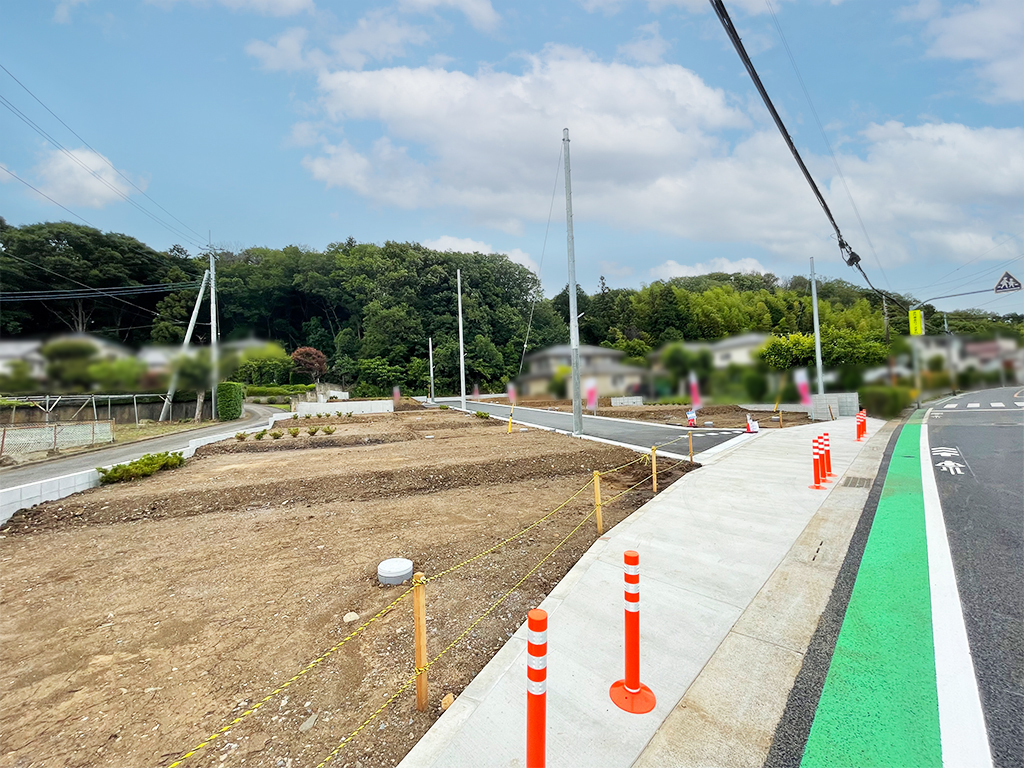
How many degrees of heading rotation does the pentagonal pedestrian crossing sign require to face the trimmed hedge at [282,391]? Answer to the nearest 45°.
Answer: approximately 90° to its right

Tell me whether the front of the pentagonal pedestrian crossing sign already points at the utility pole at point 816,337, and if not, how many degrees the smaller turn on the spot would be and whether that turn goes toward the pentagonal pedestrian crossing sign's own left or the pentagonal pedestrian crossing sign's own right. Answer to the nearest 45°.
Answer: approximately 135° to the pentagonal pedestrian crossing sign's own right

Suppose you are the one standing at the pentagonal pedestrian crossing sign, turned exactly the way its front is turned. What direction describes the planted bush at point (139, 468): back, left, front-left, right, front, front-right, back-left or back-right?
front-right

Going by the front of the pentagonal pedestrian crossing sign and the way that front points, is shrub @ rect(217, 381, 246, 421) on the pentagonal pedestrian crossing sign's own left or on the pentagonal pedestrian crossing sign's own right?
on the pentagonal pedestrian crossing sign's own right

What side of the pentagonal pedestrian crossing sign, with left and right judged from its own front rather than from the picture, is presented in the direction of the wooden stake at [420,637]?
front

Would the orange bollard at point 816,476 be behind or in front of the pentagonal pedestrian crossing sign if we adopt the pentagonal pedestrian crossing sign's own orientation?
in front

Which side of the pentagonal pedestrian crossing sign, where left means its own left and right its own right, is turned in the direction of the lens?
front

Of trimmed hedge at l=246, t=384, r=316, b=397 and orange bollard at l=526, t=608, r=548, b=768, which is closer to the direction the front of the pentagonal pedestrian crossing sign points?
the orange bollard

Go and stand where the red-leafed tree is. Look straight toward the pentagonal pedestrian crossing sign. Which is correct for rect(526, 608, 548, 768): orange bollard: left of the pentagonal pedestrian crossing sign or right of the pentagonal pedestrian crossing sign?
right

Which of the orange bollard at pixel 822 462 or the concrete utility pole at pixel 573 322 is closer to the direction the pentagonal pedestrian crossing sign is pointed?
the orange bollard

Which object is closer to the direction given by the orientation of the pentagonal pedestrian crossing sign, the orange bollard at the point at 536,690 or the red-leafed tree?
the orange bollard

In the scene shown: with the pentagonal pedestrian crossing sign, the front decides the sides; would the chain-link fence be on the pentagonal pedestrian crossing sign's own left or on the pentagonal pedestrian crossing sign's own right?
on the pentagonal pedestrian crossing sign's own right

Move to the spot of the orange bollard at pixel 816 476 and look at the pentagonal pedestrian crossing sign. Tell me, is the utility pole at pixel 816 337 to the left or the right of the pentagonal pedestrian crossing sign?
left
